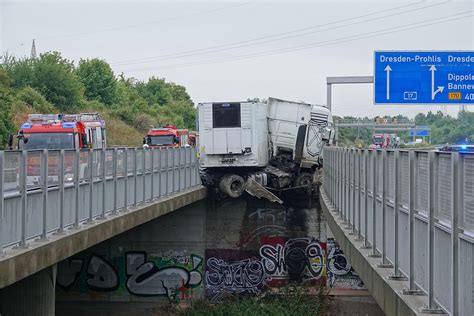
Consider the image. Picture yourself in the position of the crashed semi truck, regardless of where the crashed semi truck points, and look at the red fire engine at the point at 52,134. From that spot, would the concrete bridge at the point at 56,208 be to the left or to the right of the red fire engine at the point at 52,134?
left

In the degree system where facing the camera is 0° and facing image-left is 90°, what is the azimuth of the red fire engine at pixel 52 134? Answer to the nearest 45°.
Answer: approximately 0°

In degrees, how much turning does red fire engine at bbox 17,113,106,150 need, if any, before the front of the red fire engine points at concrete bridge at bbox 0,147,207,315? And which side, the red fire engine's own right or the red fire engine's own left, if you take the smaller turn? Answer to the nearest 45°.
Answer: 0° — it already faces it

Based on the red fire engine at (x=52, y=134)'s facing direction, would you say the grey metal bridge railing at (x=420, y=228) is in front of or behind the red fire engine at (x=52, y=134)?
in front

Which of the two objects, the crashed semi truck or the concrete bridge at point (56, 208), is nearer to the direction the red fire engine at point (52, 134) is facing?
the concrete bridge

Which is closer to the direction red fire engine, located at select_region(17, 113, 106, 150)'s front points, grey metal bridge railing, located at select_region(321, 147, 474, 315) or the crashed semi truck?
the grey metal bridge railing

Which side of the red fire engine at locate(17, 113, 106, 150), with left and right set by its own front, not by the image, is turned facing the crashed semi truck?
left
